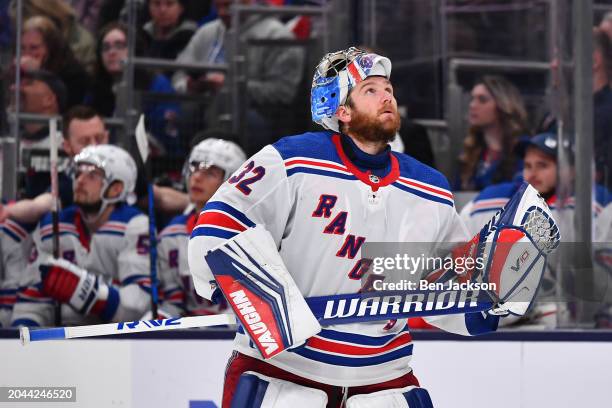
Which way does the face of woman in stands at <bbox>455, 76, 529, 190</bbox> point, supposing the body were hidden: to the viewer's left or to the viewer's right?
to the viewer's left

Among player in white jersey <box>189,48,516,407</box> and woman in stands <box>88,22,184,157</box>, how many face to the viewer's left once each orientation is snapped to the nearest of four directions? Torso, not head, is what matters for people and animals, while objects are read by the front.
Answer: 0

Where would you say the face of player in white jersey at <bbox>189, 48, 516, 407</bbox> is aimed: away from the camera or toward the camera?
toward the camera

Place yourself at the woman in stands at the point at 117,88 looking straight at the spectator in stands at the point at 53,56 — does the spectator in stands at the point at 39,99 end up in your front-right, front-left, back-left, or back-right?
front-left

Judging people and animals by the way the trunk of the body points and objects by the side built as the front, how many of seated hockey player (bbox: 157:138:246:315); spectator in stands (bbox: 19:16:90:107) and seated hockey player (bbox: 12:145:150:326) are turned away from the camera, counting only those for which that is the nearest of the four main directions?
0

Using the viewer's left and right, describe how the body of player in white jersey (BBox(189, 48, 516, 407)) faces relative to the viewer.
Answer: facing the viewer and to the right of the viewer

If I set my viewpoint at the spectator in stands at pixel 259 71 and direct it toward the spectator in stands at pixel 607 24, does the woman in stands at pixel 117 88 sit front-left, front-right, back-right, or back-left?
back-right

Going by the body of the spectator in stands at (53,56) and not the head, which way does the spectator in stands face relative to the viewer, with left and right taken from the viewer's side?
facing the viewer and to the left of the viewer

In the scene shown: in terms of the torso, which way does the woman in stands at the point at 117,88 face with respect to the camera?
toward the camera

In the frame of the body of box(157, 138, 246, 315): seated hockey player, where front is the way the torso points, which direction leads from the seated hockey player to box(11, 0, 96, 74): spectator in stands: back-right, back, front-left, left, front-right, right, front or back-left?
right
